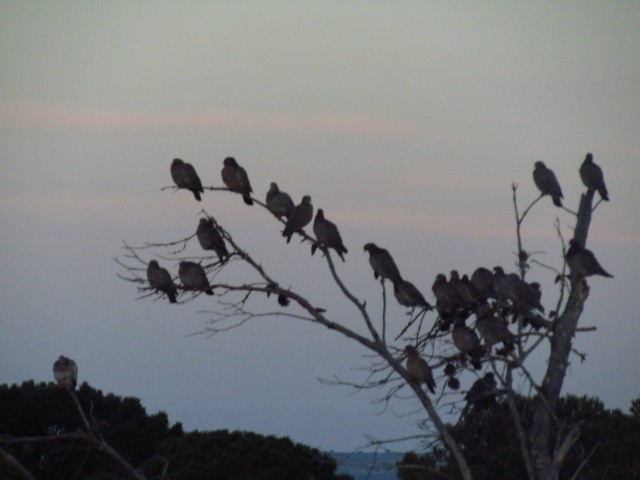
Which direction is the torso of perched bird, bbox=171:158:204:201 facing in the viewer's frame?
to the viewer's left

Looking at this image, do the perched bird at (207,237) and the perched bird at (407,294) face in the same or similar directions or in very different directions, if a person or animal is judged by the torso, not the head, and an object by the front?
same or similar directions

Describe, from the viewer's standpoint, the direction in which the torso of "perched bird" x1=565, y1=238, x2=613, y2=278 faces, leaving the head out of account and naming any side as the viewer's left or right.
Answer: facing to the left of the viewer

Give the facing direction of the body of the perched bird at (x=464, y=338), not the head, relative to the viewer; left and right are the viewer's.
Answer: facing to the left of the viewer

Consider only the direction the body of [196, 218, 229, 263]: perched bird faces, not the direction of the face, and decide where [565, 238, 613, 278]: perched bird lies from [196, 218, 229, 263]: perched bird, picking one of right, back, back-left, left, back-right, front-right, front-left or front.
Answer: back

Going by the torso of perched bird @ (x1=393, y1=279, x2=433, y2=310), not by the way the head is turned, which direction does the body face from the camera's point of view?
to the viewer's left

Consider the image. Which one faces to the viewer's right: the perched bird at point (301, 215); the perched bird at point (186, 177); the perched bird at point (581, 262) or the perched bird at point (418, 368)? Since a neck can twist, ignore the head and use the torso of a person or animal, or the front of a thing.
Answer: the perched bird at point (301, 215)
